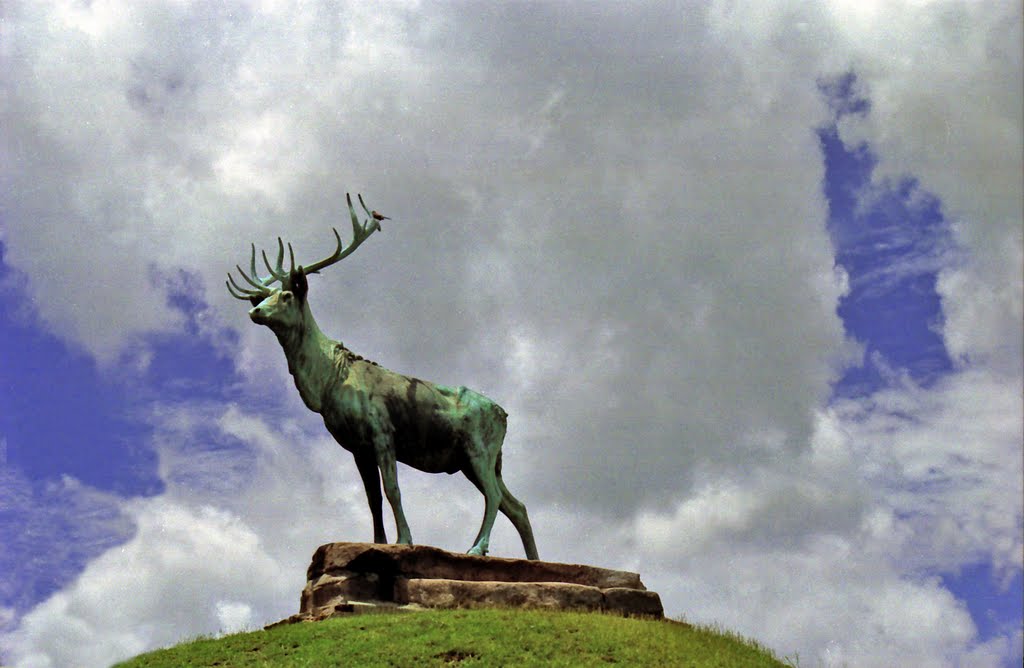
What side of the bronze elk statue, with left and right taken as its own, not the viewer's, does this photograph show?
left
